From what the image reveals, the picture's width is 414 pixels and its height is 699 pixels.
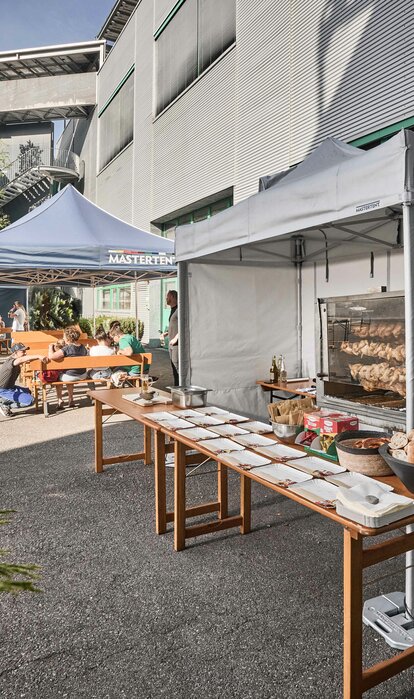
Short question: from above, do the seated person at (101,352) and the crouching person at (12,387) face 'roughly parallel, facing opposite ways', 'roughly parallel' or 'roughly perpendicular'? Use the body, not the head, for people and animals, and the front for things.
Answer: roughly perpendicular

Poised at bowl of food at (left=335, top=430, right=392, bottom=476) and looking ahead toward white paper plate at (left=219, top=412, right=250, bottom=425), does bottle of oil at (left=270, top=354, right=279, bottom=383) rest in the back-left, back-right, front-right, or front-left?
front-right

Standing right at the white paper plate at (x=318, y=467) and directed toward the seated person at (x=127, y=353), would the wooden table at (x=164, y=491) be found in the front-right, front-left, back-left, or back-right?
front-left

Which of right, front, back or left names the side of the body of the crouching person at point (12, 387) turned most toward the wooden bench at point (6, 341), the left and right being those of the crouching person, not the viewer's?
left

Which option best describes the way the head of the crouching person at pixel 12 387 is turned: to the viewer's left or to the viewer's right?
to the viewer's right
